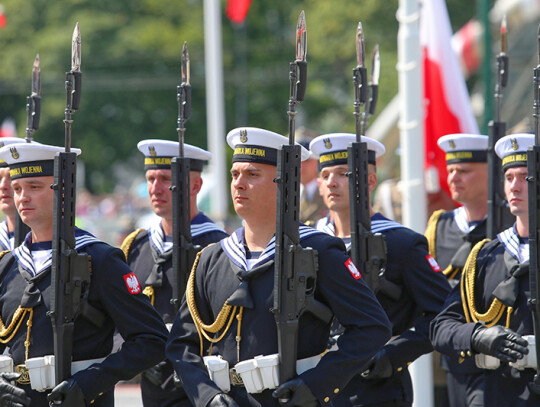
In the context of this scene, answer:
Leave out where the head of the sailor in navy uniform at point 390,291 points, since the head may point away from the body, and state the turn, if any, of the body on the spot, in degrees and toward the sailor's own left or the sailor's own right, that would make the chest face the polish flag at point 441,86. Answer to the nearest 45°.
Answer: approximately 135° to the sailor's own right

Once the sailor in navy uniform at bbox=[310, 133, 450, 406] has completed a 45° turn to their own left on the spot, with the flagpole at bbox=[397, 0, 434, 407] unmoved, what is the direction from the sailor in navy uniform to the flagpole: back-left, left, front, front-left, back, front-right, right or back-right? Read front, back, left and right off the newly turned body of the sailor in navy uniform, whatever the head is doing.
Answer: back

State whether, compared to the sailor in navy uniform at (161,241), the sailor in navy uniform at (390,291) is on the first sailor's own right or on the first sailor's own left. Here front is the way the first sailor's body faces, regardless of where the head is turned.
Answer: on the first sailor's own left

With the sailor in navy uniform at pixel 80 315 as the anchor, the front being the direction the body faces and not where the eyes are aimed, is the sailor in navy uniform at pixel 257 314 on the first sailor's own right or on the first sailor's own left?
on the first sailor's own left

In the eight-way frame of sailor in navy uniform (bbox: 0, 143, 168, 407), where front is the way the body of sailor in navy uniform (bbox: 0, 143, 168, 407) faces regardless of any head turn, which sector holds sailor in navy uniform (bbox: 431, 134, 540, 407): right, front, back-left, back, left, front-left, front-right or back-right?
back-left

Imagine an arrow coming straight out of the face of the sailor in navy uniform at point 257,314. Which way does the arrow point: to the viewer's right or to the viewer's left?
to the viewer's left
